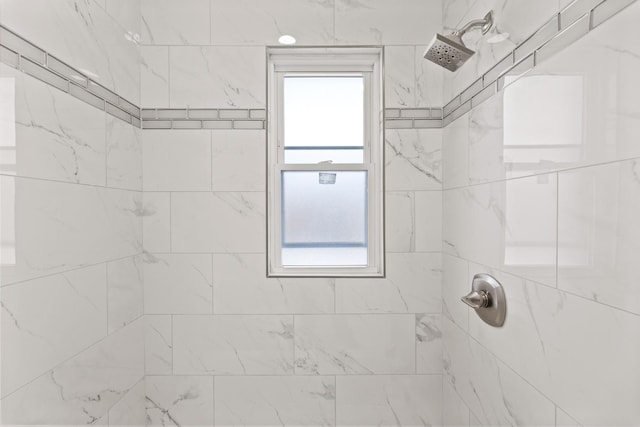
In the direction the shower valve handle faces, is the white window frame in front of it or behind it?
in front

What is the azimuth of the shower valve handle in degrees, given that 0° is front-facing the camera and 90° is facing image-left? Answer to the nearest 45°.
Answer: approximately 90°

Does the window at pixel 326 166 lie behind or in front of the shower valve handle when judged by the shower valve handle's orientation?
in front
